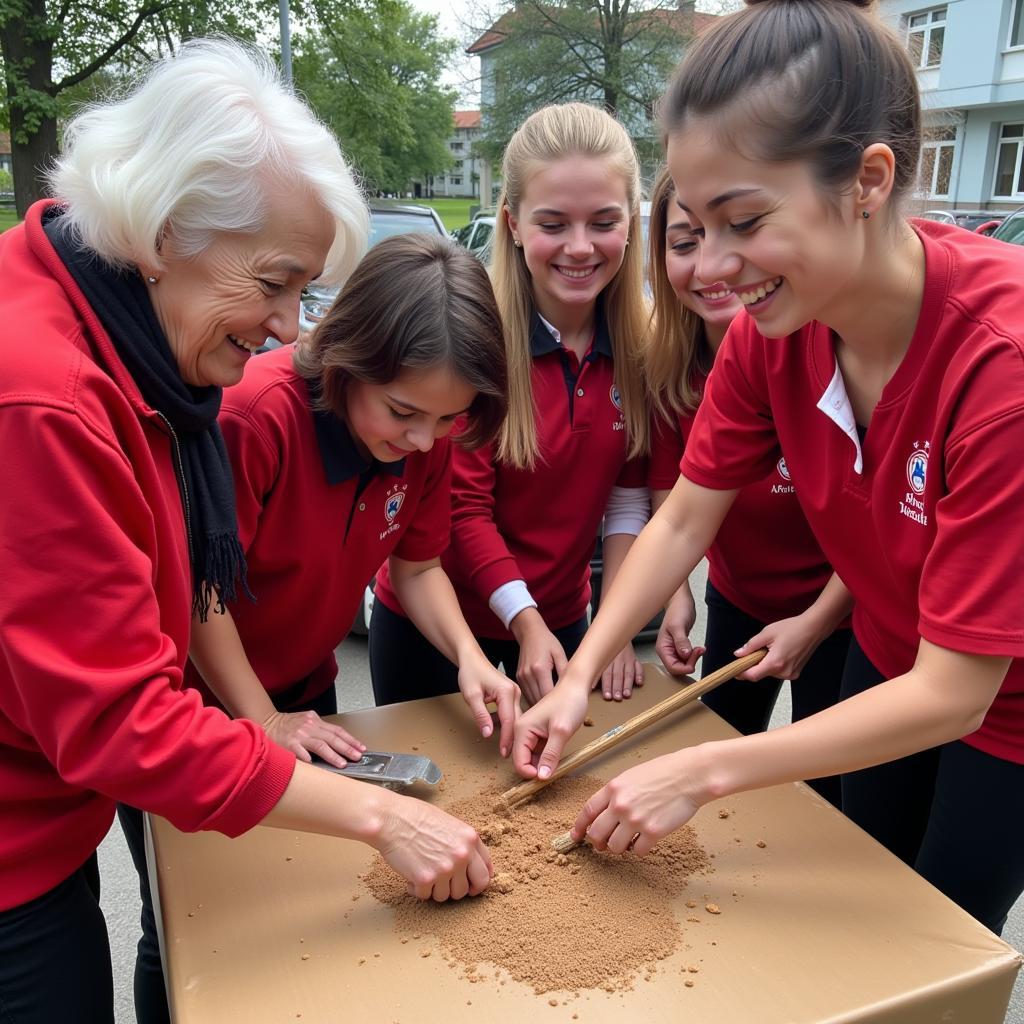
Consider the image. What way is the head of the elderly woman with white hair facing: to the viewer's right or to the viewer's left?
to the viewer's right

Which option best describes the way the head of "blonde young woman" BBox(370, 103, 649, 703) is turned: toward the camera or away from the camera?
toward the camera

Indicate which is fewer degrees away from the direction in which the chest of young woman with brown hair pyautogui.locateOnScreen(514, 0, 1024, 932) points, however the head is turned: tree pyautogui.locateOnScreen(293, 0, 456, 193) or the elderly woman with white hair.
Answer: the elderly woman with white hair

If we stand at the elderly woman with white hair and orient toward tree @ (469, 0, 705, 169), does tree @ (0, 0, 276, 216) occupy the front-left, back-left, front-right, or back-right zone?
front-left

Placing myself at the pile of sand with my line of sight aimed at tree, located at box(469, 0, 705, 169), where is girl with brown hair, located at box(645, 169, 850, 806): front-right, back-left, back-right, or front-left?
front-right

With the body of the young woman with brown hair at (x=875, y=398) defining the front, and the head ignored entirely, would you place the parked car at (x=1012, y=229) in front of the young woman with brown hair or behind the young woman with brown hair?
behind

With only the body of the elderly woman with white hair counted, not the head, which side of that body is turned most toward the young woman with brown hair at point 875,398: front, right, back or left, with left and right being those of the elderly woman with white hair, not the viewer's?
front

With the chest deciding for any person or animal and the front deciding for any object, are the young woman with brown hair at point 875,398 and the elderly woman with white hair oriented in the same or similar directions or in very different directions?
very different directions

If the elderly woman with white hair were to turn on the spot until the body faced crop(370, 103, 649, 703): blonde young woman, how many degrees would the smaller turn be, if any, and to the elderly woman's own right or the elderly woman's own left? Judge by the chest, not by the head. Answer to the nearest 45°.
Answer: approximately 45° to the elderly woman's own left

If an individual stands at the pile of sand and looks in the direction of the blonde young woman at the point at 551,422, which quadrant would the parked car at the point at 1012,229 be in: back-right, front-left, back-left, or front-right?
front-right

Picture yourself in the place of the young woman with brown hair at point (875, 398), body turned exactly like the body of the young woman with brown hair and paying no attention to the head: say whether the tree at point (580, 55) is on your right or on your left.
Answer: on your right

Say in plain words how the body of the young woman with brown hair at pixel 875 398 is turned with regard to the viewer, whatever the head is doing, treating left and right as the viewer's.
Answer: facing the viewer and to the left of the viewer

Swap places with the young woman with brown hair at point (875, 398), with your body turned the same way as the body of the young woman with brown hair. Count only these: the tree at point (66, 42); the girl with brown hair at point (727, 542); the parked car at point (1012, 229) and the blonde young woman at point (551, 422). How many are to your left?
0

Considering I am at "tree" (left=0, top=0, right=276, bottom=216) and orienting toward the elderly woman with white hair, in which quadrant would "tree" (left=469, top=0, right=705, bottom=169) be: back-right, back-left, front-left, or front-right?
back-left

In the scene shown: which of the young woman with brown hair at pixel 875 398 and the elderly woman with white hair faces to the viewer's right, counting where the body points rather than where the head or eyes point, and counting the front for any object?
the elderly woman with white hair

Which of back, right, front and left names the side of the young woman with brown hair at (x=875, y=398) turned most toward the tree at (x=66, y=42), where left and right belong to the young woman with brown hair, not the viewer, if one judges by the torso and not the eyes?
right

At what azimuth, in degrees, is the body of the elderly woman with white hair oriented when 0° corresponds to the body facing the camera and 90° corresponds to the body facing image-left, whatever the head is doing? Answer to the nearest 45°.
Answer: approximately 270°

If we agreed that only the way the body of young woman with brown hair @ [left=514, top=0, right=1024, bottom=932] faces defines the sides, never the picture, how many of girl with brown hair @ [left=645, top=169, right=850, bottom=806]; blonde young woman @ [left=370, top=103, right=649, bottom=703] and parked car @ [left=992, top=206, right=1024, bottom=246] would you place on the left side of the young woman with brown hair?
0
